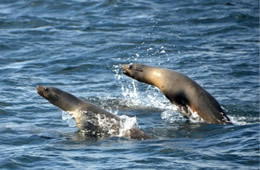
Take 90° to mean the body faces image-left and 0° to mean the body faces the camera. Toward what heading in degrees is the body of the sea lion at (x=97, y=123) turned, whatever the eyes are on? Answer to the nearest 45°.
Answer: approximately 90°

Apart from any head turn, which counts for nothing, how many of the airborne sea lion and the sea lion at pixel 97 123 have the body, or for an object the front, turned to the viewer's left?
2

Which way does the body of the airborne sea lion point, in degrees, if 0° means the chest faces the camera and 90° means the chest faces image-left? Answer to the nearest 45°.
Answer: approximately 90°

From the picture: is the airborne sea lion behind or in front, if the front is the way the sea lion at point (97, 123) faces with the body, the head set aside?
behind

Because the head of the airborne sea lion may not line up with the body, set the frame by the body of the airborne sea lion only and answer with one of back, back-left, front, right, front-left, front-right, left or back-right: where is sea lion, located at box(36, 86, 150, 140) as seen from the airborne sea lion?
front-left
